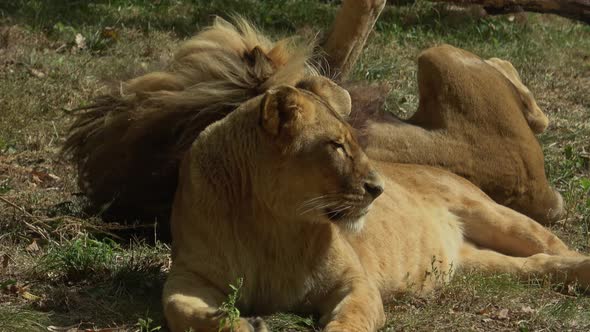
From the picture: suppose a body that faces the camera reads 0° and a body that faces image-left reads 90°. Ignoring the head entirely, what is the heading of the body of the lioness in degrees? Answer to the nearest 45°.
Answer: approximately 45°

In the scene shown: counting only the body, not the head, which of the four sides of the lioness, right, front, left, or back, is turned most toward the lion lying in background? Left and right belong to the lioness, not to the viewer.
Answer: back

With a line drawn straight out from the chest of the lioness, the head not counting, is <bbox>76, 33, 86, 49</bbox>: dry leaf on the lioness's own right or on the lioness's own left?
on the lioness's own right

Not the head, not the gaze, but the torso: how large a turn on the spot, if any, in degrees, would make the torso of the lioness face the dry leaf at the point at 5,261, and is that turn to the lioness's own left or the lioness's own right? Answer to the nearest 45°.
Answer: approximately 45° to the lioness's own right

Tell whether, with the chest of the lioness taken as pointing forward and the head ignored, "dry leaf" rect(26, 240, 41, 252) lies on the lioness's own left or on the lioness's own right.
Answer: on the lioness's own right

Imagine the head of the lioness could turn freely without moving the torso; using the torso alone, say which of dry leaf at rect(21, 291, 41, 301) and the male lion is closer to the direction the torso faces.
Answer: the dry leaf

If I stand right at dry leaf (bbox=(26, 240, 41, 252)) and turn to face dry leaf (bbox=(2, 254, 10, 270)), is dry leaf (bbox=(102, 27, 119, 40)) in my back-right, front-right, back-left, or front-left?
back-right

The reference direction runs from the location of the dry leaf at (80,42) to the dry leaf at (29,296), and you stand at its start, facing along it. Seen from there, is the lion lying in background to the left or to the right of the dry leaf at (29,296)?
left
